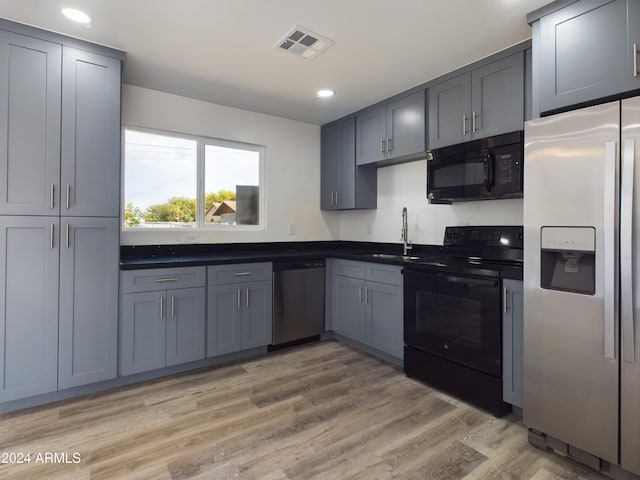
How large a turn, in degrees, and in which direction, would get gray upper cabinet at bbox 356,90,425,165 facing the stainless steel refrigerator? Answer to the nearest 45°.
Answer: approximately 90° to its left

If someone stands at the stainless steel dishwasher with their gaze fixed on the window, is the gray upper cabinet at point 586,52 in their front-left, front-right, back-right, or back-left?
back-left

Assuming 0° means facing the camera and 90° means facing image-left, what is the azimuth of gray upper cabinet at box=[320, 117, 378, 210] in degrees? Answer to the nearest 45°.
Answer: approximately 45°

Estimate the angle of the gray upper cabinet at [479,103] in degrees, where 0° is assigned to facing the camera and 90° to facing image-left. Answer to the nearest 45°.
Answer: approximately 45°

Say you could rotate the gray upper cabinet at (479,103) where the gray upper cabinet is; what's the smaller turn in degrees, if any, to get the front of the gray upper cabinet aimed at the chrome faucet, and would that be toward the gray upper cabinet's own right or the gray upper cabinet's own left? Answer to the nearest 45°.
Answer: approximately 90° to the gray upper cabinet's own right

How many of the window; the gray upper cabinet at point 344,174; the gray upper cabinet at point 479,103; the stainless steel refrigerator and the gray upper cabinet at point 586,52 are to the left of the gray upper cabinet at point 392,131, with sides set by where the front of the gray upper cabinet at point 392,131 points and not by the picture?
3

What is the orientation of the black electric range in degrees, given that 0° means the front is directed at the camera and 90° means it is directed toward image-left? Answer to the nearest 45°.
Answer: approximately 45°
